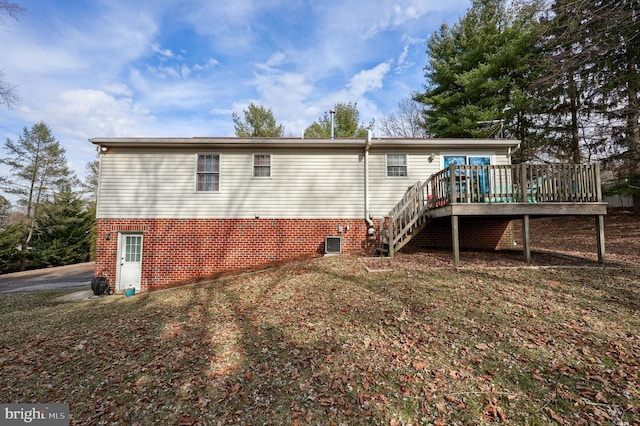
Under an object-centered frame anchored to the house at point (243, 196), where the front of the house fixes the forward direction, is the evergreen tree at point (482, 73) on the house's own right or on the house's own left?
on the house's own right

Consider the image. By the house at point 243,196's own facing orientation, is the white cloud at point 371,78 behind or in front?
in front

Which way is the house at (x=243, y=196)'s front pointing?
away from the camera

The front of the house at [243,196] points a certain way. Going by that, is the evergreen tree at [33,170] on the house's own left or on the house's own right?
on the house's own left

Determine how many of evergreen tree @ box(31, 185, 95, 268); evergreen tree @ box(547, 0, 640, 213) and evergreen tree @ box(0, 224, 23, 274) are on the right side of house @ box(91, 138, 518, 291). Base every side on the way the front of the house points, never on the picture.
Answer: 1

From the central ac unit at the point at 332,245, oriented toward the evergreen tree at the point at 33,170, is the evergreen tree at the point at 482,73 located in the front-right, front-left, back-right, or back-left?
back-right

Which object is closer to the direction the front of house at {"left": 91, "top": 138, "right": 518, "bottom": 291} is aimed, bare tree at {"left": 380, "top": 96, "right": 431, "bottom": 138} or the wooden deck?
the bare tree

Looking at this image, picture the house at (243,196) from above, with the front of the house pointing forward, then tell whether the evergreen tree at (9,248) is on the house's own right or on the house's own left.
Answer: on the house's own left

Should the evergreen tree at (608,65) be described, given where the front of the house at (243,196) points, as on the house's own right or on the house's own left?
on the house's own right

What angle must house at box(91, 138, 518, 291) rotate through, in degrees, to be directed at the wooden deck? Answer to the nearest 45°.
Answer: approximately 90° to its right
